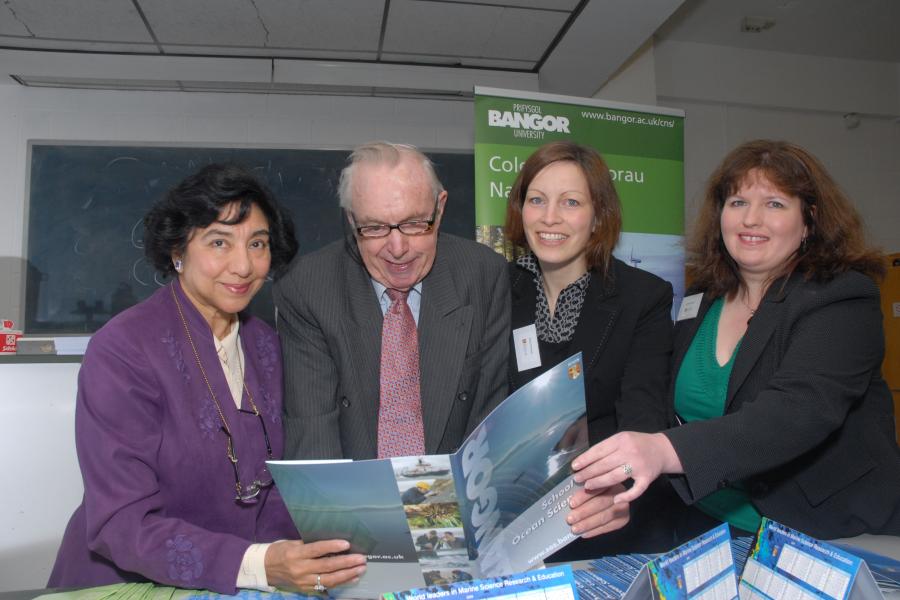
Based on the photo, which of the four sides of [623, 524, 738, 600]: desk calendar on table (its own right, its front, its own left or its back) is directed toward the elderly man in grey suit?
back

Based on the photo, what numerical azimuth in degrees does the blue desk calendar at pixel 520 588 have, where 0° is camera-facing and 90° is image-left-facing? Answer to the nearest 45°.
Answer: approximately 0°

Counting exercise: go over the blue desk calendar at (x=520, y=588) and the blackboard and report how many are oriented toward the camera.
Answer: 2

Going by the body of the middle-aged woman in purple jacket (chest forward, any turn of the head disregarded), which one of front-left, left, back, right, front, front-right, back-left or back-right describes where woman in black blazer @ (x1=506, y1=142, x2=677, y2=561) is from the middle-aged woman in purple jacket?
front-left
